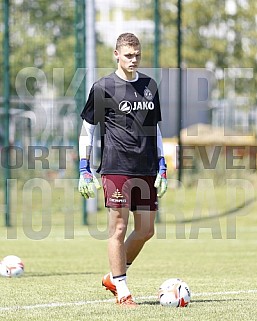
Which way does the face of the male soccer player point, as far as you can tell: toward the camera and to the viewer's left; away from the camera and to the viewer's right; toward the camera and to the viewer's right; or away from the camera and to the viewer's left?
toward the camera and to the viewer's right

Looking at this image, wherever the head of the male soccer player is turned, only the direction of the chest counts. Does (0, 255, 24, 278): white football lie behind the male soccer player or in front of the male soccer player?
behind

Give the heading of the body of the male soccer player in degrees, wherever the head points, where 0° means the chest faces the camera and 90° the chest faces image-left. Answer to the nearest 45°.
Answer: approximately 315°
